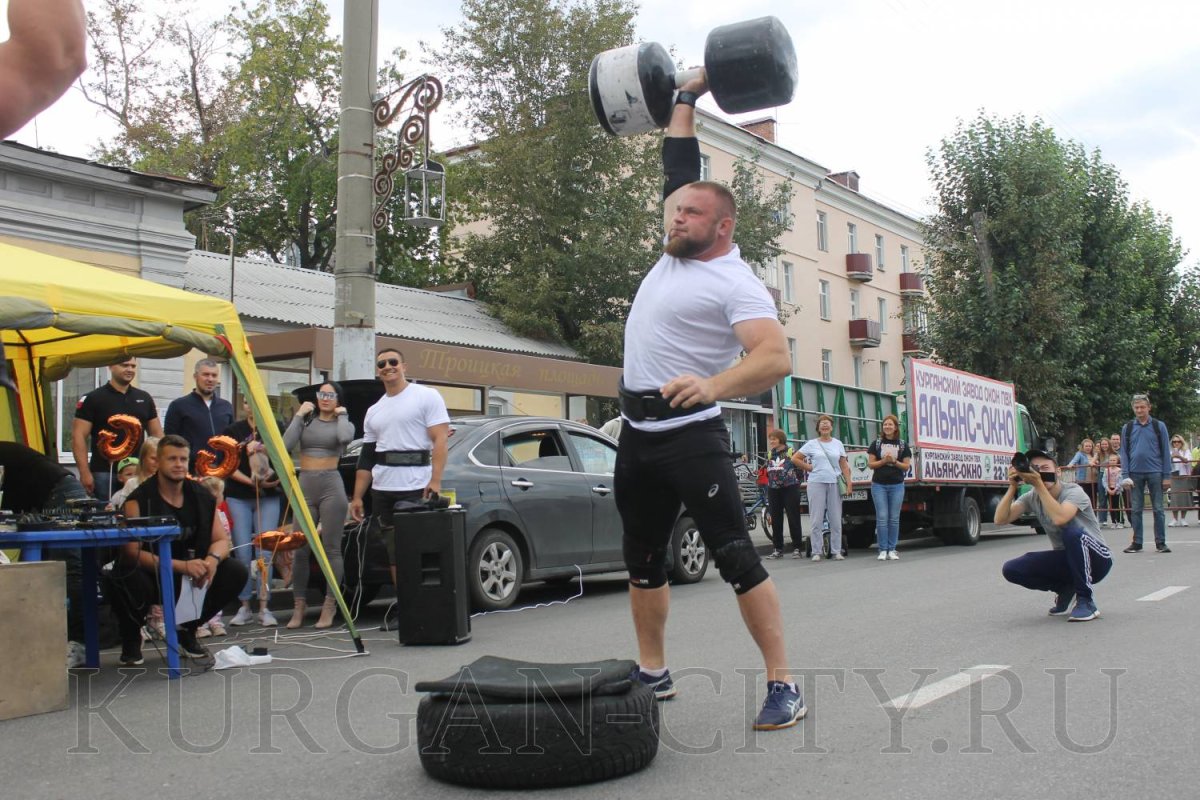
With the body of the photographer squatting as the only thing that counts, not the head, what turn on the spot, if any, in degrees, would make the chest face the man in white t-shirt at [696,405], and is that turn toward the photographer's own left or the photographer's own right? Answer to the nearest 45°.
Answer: approximately 45° to the photographer's own left

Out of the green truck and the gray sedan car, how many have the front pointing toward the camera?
0

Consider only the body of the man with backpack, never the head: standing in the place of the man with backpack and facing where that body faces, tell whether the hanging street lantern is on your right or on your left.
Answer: on your right

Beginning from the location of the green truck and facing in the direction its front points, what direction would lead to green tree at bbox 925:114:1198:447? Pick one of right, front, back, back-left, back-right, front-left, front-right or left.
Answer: front-left

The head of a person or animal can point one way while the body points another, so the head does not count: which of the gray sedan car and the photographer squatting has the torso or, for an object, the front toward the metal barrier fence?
the gray sedan car

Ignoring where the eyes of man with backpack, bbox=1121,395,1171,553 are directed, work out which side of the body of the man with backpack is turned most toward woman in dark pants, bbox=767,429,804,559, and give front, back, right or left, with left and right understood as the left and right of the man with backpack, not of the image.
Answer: right

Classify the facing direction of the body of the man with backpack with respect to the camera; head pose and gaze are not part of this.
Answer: toward the camera

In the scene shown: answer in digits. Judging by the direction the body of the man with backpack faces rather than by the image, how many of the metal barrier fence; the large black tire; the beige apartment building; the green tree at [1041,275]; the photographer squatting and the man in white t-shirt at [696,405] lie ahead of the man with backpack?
3

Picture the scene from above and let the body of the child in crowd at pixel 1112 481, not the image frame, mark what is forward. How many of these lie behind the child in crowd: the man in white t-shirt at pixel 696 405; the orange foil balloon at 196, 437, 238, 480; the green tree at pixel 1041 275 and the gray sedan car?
1

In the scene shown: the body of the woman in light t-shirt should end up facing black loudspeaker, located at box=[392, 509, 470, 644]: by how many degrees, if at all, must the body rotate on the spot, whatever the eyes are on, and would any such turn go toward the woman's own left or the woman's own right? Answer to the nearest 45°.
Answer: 0° — they already face it

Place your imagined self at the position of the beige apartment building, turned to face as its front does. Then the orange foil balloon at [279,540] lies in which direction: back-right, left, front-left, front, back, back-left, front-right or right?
front-right

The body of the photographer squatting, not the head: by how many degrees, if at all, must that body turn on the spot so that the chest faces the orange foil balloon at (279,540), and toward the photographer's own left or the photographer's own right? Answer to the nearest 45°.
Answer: approximately 45° to the photographer's own right

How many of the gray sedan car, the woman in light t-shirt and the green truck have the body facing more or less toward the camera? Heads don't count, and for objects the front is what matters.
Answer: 1

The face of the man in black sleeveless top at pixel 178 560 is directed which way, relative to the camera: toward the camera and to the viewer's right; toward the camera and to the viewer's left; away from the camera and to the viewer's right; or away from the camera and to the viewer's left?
toward the camera and to the viewer's right

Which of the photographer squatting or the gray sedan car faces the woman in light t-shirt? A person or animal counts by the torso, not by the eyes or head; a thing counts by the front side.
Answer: the gray sedan car

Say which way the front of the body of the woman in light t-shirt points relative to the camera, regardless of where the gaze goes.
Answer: toward the camera

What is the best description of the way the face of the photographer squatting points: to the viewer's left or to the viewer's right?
to the viewer's left

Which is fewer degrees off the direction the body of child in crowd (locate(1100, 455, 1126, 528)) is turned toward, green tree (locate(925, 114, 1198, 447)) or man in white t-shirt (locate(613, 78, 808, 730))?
the man in white t-shirt

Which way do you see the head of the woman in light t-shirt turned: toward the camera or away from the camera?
toward the camera
